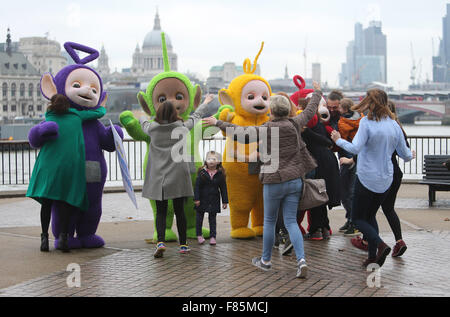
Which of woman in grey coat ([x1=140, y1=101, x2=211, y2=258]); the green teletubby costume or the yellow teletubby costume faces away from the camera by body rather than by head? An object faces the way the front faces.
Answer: the woman in grey coat

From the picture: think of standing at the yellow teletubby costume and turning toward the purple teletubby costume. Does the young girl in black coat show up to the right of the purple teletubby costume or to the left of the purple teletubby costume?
left

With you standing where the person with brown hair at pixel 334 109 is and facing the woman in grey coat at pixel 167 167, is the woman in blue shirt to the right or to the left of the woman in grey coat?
left

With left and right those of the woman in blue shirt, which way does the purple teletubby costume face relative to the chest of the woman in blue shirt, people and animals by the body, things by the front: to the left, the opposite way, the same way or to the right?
the opposite way

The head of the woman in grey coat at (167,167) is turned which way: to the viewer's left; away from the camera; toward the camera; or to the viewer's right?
away from the camera

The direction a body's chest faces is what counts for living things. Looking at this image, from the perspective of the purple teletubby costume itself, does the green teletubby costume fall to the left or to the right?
on its left

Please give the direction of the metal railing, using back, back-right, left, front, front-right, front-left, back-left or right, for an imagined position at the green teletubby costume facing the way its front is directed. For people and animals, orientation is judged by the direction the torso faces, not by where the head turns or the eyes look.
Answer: back

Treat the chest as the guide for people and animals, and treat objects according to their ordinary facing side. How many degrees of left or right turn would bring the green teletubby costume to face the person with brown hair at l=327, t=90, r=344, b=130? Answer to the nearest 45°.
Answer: approximately 90° to its left
